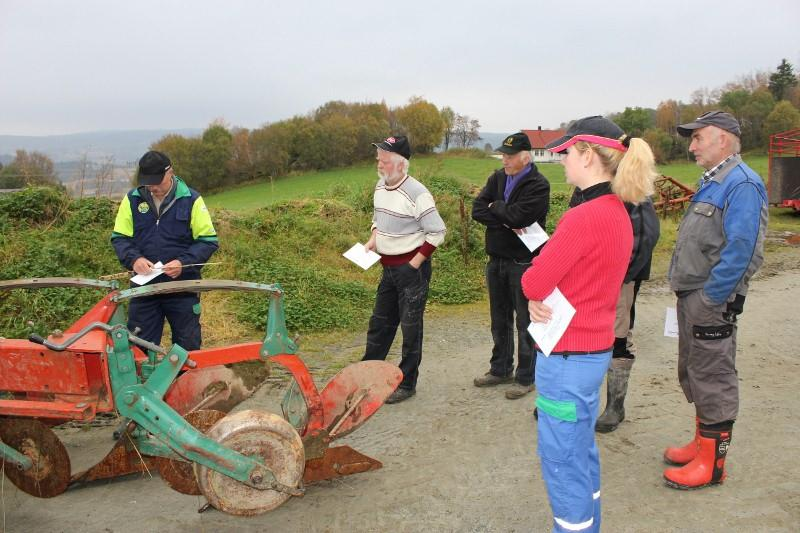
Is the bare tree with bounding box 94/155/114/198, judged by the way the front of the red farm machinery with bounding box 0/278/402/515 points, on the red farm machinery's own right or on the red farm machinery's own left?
on the red farm machinery's own right

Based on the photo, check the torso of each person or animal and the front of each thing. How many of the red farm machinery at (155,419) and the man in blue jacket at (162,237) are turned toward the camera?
1

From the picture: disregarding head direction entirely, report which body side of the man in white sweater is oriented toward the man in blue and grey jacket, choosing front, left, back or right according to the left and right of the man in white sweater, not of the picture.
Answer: left

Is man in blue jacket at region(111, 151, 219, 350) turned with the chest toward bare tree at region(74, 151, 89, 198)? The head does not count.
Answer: no

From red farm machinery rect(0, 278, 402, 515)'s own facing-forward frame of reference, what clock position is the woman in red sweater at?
The woman in red sweater is roughly at 7 o'clock from the red farm machinery.

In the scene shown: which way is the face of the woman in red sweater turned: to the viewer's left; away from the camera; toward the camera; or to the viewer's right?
to the viewer's left

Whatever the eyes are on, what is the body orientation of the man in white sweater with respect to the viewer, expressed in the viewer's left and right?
facing the viewer and to the left of the viewer

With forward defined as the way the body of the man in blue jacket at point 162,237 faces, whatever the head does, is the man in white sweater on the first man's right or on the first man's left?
on the first man's left

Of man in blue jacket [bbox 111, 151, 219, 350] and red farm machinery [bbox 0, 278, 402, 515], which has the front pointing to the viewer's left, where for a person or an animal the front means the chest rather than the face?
the red farm machinery

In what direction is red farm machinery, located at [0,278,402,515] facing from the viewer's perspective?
to the viewer's left

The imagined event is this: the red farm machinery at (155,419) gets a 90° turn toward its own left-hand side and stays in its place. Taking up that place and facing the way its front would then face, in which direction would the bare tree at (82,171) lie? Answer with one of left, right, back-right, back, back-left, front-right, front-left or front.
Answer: back

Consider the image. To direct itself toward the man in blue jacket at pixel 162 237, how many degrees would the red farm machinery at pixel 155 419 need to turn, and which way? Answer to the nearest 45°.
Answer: approximately 90° to its right

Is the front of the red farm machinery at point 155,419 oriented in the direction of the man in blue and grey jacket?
no

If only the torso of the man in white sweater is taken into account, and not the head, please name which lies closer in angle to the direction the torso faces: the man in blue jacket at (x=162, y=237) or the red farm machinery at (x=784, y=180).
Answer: the man in blue jacket

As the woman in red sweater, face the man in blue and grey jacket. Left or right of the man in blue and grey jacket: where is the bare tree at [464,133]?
left

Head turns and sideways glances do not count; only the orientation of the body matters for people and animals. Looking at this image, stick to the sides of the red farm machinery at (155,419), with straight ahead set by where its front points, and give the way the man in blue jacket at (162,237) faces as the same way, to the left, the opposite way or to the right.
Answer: to the left

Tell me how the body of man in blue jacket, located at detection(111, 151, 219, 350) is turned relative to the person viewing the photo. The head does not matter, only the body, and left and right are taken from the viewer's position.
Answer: facing the viewer

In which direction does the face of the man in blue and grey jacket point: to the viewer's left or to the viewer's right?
to the viewer's left

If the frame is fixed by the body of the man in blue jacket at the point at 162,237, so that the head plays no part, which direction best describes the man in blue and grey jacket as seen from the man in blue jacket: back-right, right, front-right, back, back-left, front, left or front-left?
front-left

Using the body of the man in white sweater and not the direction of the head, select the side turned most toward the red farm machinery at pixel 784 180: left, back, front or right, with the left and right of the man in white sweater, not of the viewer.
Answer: back
